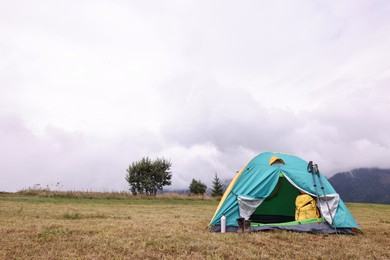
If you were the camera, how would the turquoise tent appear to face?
facing the viewer
